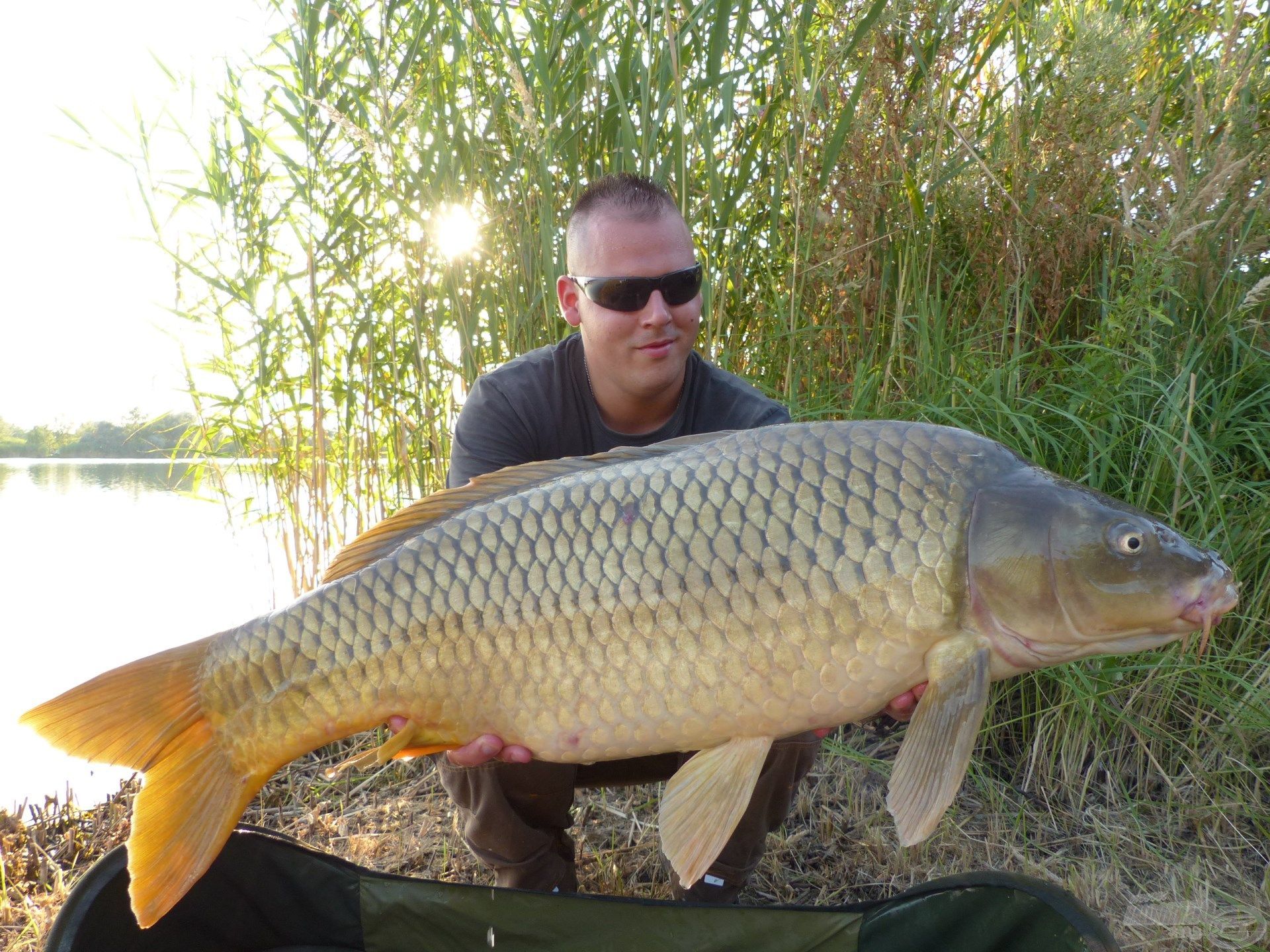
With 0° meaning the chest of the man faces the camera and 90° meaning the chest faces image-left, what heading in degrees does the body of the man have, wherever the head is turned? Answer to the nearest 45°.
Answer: approximately 0°

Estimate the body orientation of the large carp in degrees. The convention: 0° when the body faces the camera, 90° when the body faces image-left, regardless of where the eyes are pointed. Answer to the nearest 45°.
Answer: approximately 270°
